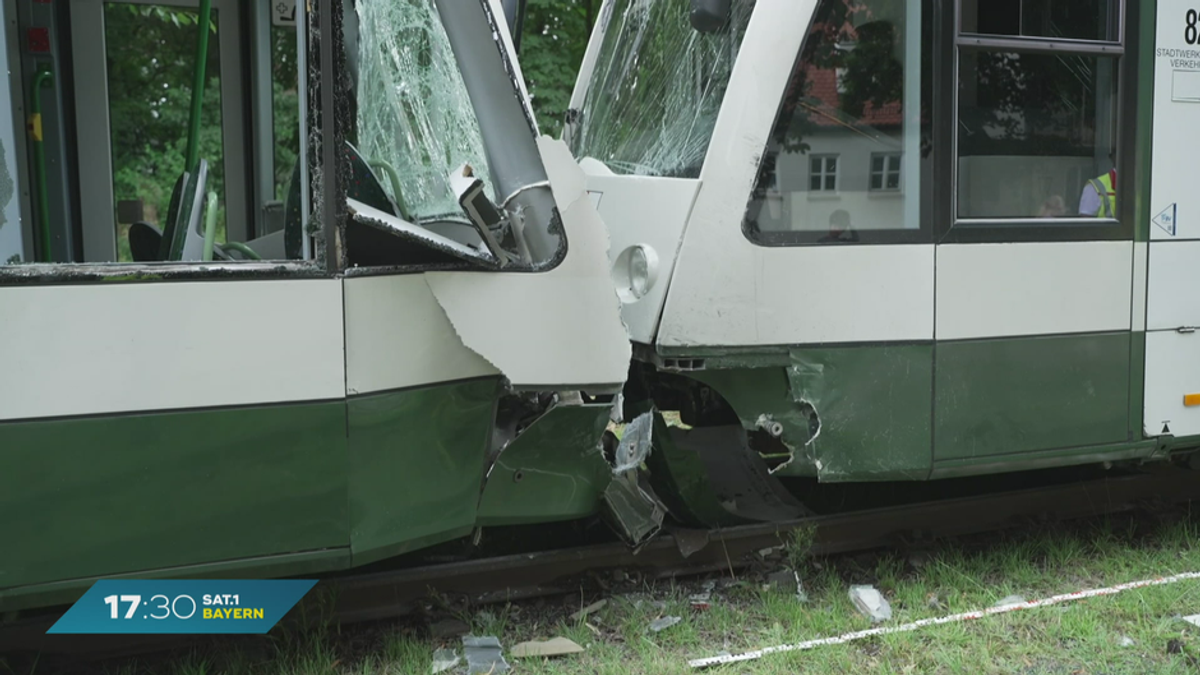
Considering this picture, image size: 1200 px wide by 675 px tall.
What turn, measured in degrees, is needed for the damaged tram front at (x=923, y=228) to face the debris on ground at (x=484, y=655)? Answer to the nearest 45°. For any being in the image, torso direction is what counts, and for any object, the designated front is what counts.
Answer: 0° — it already faces it

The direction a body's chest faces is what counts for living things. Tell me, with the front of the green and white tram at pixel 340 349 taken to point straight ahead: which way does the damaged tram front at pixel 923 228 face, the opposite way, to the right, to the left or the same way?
the opposite way

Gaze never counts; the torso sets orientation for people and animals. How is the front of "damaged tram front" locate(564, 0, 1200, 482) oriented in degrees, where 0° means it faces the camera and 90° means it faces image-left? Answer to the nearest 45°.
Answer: approximately 45°

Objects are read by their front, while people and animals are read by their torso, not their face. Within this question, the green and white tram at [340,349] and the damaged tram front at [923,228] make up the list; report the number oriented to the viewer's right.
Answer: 1

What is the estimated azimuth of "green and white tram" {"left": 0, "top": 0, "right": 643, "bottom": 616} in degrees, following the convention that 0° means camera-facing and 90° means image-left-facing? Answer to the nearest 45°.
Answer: approximately 270°
